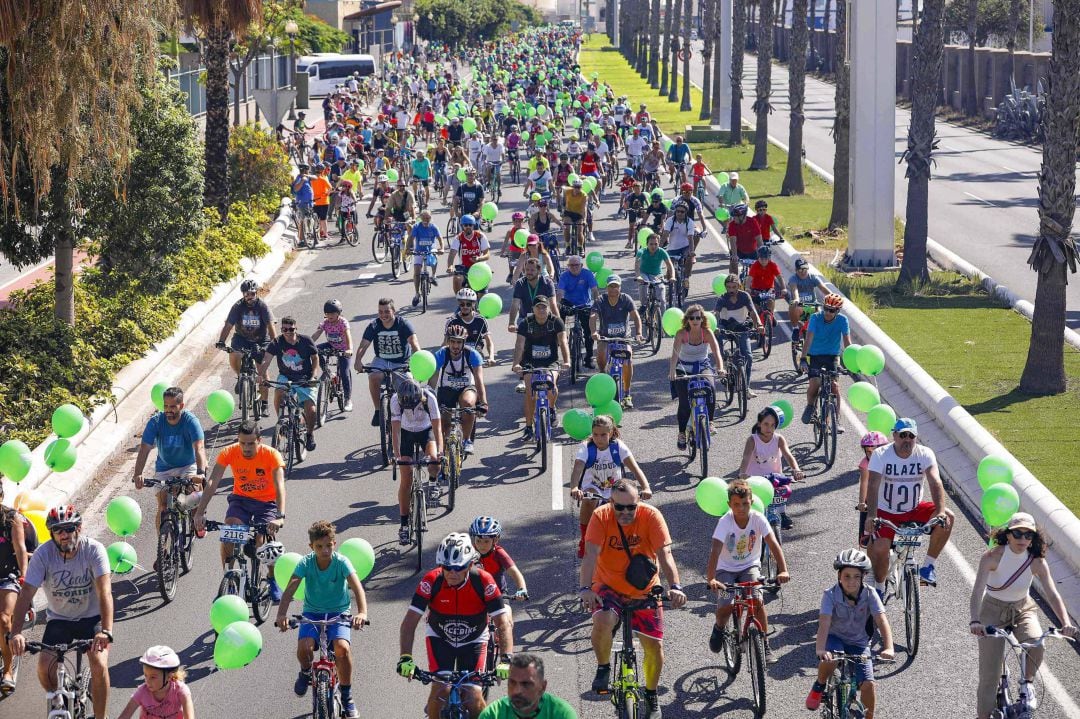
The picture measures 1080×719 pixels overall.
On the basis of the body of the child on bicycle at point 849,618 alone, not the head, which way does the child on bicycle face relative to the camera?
toward the camera

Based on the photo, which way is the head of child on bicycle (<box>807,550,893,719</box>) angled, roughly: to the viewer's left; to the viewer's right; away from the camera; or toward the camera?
toward the camera

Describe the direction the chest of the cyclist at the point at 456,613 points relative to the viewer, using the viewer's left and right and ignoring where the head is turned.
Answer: facing the viewer

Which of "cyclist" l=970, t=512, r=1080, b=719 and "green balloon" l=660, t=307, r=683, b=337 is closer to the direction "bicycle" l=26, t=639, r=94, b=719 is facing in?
the cyclist

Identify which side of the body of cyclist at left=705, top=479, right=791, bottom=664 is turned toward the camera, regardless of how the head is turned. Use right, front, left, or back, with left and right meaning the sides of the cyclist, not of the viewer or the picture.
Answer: front

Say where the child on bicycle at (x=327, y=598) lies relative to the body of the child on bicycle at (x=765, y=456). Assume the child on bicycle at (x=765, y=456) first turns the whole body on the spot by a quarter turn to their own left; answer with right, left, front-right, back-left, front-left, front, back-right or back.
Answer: back-right

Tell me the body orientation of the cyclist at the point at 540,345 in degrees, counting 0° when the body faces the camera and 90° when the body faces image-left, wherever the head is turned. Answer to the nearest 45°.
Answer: approximately 0°

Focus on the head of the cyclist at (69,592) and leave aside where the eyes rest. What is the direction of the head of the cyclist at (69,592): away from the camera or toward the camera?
toward the camera

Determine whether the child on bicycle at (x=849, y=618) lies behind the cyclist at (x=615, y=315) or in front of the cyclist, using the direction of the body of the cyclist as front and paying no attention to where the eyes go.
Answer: in front

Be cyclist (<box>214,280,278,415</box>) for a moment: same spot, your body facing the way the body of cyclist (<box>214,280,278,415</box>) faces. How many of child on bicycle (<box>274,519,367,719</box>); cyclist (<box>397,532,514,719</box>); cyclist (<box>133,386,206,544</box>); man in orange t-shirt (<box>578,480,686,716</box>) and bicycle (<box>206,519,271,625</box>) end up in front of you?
5

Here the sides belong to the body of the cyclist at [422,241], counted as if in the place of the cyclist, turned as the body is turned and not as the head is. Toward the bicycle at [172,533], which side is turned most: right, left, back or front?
front

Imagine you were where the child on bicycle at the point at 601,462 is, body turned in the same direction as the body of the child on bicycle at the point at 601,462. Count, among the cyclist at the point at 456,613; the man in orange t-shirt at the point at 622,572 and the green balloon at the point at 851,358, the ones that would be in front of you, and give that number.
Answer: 2

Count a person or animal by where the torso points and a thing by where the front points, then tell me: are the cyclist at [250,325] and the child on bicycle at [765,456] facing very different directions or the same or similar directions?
same or similar directions

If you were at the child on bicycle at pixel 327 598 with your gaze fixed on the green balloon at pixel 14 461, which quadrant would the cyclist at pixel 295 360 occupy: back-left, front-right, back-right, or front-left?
front-right

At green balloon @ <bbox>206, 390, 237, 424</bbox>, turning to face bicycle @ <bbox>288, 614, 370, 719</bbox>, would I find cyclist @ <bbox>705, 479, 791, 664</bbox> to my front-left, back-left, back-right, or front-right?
front-left

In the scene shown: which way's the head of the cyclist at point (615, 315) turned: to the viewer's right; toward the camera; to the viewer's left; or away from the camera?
toward the camera

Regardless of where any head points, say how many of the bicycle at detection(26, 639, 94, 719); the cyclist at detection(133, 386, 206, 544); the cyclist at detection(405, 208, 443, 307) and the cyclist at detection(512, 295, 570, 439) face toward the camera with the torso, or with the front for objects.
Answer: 4

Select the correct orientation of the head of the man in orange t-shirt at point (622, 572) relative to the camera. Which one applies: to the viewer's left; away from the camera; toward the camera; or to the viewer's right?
toward the camera

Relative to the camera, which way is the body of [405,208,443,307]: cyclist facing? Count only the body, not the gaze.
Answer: toward the camera

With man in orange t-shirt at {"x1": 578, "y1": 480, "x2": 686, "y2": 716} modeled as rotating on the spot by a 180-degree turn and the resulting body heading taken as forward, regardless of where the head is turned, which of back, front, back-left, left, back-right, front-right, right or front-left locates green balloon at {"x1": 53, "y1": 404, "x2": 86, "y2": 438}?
front-left
